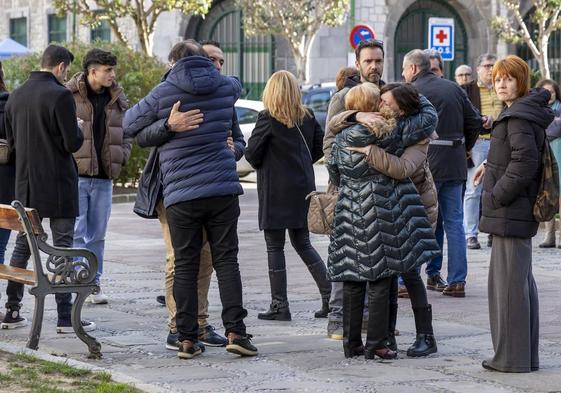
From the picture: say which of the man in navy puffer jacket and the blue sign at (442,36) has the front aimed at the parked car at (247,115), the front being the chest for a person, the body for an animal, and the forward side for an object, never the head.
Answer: the man in navy puffer jacket

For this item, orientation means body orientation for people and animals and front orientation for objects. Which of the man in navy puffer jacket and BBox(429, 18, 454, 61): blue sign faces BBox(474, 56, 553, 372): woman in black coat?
the blue sign

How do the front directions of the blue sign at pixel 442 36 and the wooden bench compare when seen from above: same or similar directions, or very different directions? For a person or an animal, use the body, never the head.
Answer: very different directions

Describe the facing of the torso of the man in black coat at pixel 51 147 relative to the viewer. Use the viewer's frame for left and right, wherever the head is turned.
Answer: facing away from the viewer and to the right of the viewer

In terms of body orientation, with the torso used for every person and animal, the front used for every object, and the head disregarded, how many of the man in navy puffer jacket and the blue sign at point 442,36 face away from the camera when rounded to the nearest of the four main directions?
1

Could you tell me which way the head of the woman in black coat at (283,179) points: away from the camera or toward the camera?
away from the camera

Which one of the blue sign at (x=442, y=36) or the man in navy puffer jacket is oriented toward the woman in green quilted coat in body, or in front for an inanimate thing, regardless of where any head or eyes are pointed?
the blue sign

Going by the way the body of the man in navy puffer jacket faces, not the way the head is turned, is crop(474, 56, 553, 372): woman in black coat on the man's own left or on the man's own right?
on the man's own right

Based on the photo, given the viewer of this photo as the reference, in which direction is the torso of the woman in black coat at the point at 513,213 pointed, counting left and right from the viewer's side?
facing to the left of the viewer

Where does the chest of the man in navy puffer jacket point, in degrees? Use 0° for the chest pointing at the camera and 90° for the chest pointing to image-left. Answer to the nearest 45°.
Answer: approximately 180°
